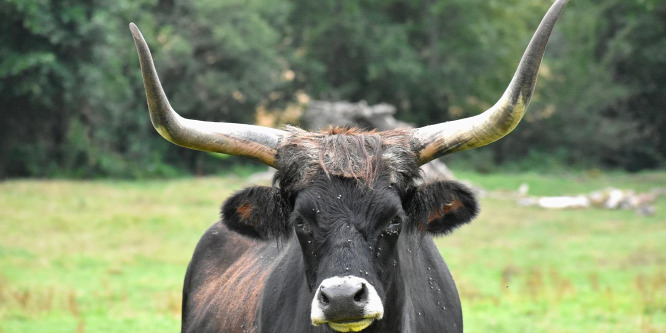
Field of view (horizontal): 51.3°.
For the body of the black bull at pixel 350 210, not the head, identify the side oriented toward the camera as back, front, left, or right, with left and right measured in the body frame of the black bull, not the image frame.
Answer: front
